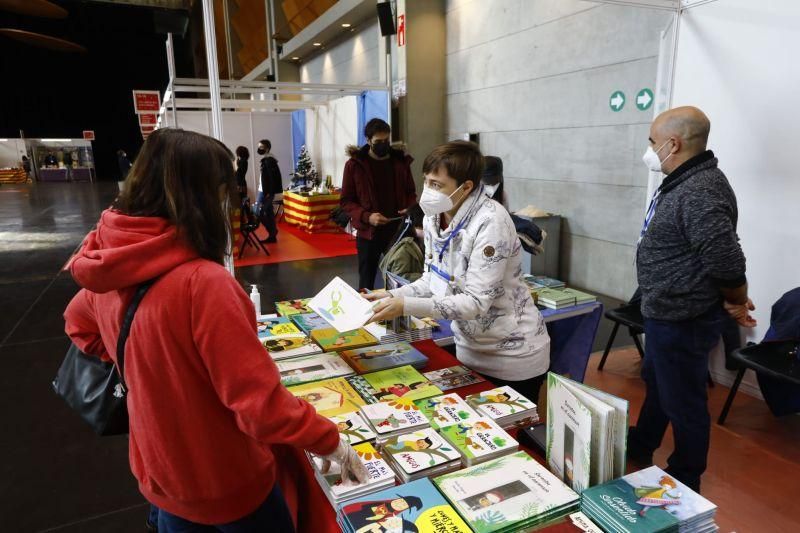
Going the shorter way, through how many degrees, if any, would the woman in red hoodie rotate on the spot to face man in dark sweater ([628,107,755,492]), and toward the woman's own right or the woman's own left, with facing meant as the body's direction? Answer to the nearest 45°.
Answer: approximately 45° to the woman's own right

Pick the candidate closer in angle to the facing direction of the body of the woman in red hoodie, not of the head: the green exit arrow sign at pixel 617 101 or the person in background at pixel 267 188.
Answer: the green exit arrow sign

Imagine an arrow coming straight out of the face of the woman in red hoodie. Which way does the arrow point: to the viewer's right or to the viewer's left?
to the viewer's right

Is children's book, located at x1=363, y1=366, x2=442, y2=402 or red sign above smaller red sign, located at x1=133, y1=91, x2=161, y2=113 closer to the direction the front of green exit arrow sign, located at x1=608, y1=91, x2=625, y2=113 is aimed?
the children's book

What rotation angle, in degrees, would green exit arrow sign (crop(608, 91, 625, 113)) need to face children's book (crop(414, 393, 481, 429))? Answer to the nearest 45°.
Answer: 0° — it already faces it

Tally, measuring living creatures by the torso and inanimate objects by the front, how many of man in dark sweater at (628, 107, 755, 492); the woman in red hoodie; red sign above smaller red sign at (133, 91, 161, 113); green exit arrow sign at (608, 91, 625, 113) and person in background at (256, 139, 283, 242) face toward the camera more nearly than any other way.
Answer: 2

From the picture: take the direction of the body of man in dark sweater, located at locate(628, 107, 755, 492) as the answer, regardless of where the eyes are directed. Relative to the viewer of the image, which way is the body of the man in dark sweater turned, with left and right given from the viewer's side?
facing to the left of the viewer

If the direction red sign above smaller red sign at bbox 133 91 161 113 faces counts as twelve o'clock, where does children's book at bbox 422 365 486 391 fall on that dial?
The children's book is roughly at 12 o'clock from the red sign above smaller red sign.

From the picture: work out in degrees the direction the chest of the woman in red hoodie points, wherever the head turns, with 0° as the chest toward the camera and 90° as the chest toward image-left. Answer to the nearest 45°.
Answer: approximately 225°
